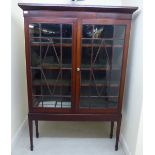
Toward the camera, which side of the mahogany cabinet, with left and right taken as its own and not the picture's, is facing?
front
